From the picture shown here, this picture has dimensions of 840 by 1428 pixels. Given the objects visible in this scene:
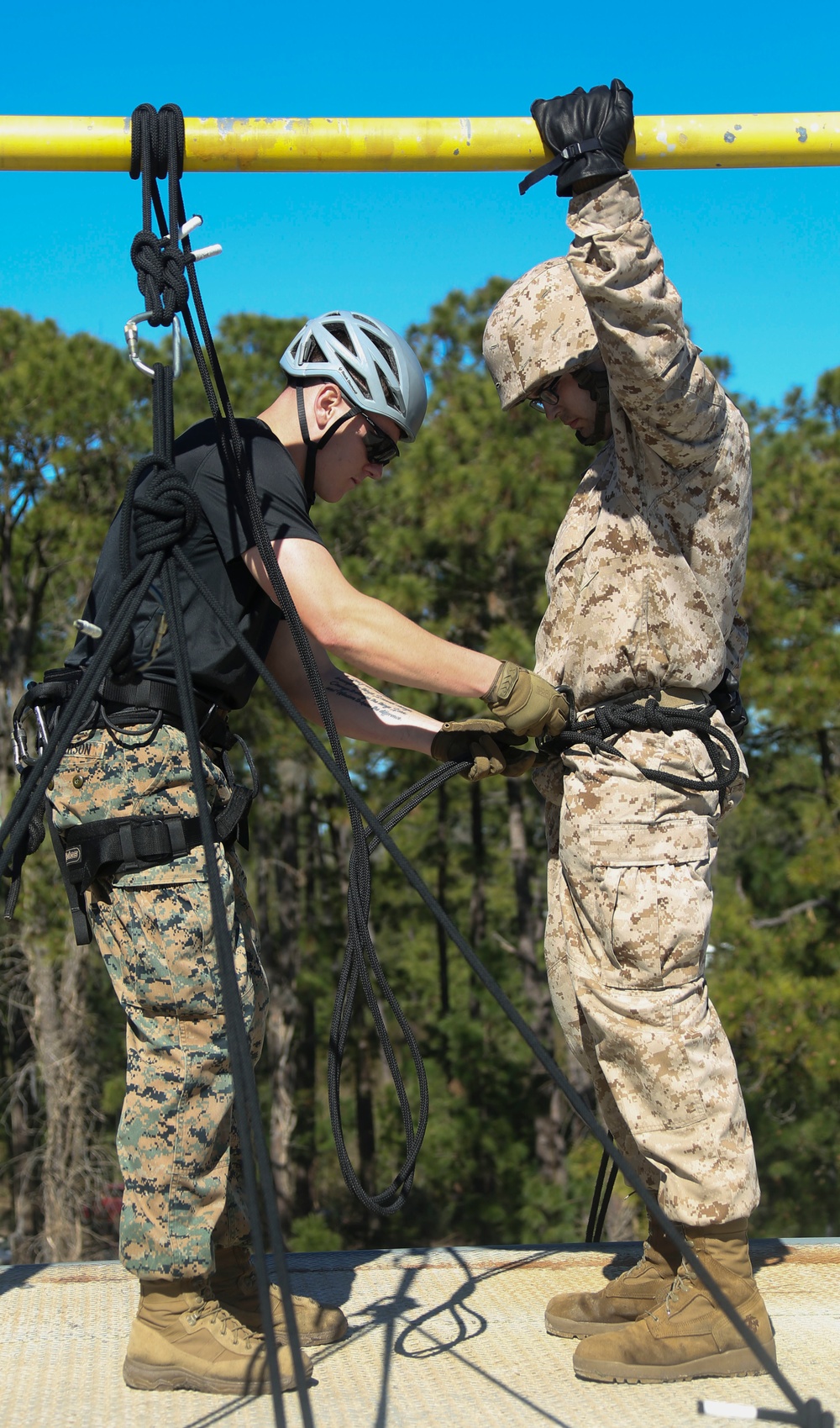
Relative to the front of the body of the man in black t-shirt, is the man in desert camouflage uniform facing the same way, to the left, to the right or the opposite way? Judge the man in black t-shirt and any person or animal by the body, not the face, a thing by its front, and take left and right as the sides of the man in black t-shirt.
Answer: the opposite way

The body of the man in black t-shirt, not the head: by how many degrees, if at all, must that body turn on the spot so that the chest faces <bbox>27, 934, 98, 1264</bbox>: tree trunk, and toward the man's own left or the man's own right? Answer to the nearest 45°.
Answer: approximately 90° to the man's own left

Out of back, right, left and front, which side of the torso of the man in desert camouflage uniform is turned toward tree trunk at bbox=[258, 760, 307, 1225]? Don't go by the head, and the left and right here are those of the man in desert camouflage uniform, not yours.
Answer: right

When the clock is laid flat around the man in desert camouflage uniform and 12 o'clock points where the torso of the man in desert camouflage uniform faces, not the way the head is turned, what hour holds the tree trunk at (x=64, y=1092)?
The tree trunk is roughly at 2 o'clock from the man in desert camouflage uniform.

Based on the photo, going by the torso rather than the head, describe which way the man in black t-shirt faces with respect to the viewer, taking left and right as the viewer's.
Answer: facing to the right of the viewer

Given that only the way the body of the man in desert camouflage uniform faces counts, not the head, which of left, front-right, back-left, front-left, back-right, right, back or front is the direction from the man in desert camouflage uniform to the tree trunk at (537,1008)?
right

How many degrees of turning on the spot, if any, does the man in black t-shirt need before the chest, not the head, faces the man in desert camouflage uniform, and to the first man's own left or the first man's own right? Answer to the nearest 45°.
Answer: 0° — they already face them

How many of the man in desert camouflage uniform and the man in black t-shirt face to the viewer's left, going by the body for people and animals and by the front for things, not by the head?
1

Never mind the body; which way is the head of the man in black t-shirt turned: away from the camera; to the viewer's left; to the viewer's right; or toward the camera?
to the viewer's right

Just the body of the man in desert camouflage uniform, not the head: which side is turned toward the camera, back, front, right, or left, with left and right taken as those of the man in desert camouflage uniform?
left

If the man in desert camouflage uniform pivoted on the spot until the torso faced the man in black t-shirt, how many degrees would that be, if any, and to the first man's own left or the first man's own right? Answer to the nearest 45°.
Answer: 0° — they already face them

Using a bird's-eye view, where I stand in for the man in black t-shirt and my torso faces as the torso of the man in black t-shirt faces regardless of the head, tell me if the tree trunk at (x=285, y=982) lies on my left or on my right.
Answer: on my left
